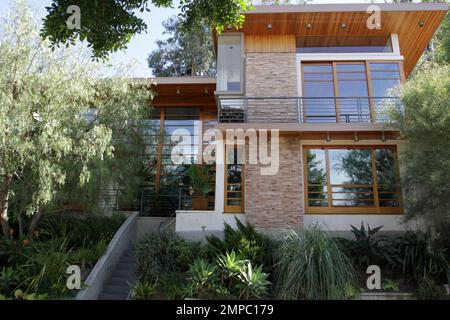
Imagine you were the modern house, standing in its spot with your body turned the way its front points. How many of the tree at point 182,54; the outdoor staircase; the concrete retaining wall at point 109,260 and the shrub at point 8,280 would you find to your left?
0

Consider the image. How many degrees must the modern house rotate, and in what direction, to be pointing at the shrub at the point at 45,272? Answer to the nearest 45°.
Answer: approximately 45° to its right

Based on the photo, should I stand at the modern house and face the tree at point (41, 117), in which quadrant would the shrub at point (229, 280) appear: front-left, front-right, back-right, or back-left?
front-left

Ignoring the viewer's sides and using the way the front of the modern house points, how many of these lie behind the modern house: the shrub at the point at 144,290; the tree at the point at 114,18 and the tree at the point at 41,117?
0

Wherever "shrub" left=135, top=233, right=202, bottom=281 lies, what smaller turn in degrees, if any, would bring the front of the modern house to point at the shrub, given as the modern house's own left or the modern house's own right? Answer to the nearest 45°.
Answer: approximately 45° to the modern house's own right

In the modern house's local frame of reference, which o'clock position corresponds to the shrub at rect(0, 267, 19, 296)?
The shrub is roughly at 2 o'clock from the modern house.

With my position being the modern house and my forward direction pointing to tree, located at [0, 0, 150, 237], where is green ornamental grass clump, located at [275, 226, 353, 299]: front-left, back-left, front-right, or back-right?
front-left

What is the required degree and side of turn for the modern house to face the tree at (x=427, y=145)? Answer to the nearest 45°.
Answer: approximately 45° to its left

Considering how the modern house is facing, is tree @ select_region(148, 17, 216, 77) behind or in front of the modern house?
behind

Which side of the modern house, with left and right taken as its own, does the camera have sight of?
front

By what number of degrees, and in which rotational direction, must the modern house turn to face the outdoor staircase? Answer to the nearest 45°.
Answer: approximately 45° to its right

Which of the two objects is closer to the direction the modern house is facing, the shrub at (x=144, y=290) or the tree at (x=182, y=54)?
the shrub
